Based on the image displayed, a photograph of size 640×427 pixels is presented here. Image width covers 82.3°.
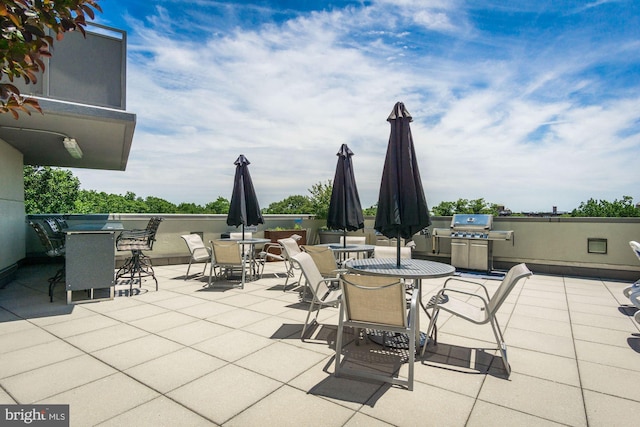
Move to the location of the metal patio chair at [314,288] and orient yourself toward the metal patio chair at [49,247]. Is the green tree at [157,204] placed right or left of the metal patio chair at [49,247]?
right

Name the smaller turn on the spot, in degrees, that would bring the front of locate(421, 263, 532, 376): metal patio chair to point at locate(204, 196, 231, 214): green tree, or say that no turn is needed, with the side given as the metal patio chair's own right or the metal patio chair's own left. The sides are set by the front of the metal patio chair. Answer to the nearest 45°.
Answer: approximately 45° to the metal patio chair's own right

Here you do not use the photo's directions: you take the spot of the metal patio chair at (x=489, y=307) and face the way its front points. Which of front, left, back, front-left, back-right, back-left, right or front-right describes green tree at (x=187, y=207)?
front-right

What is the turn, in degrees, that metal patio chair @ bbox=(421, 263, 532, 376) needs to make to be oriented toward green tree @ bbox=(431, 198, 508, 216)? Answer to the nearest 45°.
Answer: approximately 90° to its right

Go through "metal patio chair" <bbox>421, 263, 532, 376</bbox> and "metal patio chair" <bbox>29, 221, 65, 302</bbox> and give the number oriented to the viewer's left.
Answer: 1

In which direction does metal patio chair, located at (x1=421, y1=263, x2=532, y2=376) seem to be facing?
to the viewer's left

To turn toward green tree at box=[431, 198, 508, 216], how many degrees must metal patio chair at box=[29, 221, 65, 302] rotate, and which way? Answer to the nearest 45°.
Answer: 0° — it already faces it

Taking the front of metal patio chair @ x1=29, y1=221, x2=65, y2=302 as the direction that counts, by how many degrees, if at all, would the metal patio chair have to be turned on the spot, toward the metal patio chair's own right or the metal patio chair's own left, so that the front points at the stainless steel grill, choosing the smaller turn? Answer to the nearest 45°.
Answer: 0° — it already faces it

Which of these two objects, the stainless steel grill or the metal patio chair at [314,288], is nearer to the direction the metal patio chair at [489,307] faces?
the metal patio chair

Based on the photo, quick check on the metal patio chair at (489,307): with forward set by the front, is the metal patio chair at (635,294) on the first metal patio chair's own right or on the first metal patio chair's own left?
on the first metal patio chair's own right

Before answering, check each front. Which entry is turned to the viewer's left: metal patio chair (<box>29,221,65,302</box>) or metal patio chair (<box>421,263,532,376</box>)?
metal patio chair (<box>421,263,532,376</box>)

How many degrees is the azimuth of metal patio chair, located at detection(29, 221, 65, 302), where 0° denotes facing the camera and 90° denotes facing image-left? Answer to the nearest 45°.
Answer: approximately 270°

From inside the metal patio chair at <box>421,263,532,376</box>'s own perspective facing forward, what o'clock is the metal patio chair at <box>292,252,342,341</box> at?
the metal patio chair at <box>292,252,342,341</box> is roughly at 12 o'clock from the metal patio chair at <box>421,263,532,376</box>.

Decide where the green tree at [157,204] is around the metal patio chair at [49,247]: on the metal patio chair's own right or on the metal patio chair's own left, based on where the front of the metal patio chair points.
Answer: on the metal patio chair's own left

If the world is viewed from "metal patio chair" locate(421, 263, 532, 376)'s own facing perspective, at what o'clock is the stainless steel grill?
The stainless steel grill is roughly at 3 o'clock from the metal patio chair.
